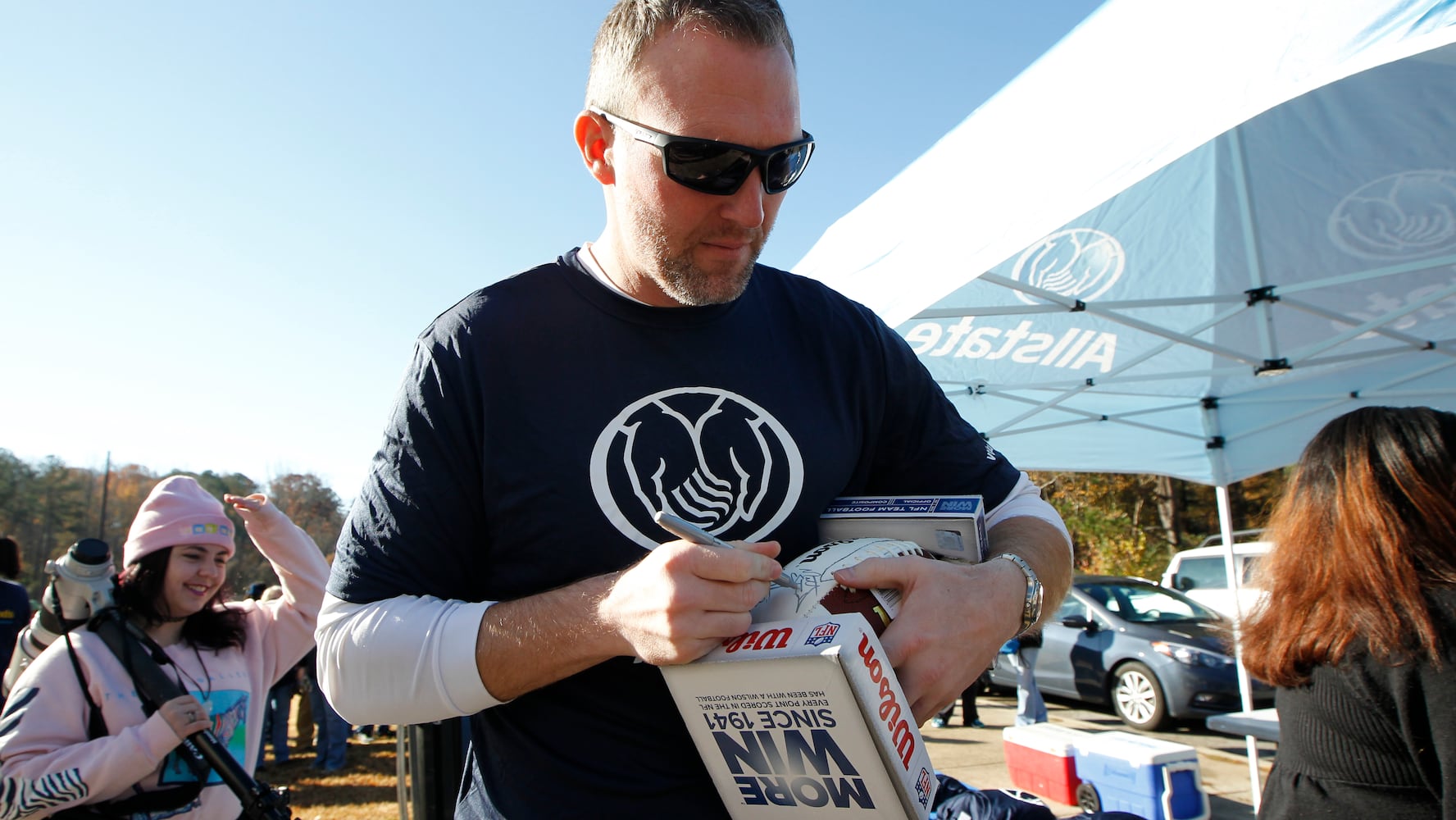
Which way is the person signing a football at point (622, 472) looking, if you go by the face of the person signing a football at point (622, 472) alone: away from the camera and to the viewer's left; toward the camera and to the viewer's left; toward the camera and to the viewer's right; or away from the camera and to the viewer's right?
toward the camera and to the viewer's right

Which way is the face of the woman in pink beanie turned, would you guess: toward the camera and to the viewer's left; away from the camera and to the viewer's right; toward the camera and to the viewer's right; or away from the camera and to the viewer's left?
toward the camera and to the viewer's right

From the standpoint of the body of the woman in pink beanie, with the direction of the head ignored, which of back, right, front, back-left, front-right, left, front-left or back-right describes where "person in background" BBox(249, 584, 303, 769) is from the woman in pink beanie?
back-left

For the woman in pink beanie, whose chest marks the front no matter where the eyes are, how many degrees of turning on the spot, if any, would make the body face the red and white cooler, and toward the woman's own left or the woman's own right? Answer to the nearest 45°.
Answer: approximately 45° to the woman's own left

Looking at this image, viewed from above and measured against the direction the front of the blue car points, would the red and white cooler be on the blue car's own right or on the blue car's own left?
on the blue car's own right

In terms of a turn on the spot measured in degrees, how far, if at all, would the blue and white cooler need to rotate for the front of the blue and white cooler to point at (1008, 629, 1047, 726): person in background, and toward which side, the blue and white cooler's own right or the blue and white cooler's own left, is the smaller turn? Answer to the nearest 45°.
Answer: approximately 135° to the blue and white cooler's own right

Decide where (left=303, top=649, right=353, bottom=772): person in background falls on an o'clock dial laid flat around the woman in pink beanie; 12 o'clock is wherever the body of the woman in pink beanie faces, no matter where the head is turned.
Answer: The person in background is roughly at 8 o'clock from the woman in pink beanie.

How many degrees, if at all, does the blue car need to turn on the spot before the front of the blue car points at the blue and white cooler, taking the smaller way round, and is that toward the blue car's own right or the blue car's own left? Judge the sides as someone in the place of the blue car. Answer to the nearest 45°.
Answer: approximately 45° to the blue car's own right
